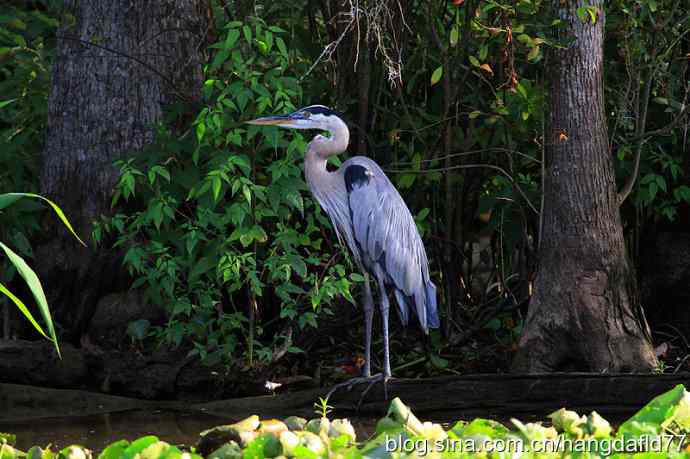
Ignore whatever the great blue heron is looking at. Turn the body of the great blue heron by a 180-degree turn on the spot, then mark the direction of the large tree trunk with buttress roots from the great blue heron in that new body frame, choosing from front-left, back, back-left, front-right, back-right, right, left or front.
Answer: front

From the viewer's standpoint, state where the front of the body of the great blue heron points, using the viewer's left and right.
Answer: facing to the left of the viewer

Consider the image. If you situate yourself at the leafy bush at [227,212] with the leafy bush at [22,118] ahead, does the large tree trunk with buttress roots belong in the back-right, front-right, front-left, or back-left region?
back-right

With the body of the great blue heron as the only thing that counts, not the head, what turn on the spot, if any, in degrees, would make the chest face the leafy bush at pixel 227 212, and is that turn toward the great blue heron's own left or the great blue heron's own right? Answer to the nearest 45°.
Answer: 0° — it already faces it
